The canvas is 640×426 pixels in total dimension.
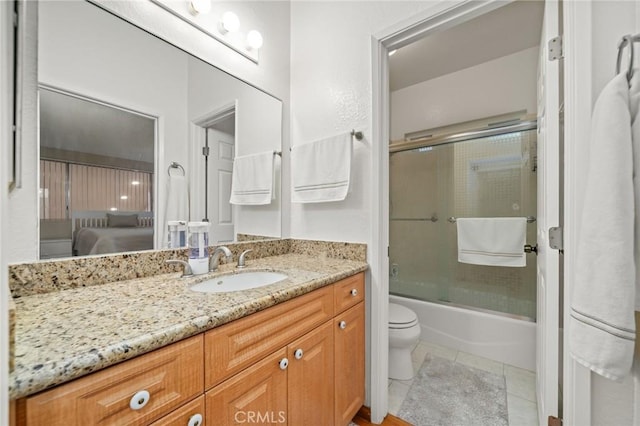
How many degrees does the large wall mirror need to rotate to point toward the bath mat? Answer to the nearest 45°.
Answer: approximately 45° to its left

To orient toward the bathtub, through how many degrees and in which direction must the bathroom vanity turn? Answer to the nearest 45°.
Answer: approximately 45° to its left

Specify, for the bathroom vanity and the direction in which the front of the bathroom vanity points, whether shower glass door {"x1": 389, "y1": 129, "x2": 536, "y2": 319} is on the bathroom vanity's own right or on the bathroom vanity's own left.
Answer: on the bathroom vanity's own left

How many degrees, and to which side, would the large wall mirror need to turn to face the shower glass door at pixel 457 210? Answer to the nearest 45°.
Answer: approximately 45° to its left

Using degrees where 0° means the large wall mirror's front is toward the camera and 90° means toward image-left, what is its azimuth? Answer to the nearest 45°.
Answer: approximately 315°

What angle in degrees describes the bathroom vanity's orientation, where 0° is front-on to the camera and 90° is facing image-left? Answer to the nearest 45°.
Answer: approximately 315°

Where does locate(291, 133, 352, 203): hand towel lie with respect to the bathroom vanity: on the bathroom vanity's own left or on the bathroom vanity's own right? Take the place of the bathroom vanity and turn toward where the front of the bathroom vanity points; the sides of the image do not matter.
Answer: on the bathroom vanity's own left
